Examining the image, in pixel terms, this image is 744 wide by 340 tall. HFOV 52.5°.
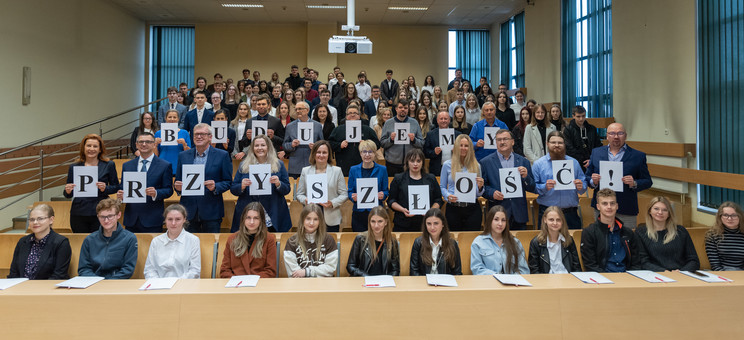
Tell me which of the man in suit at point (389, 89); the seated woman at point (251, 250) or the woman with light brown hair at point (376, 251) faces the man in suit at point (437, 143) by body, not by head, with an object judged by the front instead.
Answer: the man in suit at point (389, 89)

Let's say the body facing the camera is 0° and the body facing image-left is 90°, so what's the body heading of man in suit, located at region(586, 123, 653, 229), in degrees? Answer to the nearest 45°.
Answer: approximately 0°

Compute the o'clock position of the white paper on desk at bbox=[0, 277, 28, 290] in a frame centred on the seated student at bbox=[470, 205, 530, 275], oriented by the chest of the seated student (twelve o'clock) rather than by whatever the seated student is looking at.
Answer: The white paper on desk is roughly at 2 o'clock from the seated student.

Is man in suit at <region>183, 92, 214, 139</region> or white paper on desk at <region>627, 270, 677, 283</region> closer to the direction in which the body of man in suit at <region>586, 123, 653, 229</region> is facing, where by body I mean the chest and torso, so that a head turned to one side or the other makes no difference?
the white paper on desk

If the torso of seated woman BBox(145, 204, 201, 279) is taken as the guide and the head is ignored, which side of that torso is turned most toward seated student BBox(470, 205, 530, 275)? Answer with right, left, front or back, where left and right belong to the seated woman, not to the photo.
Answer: left

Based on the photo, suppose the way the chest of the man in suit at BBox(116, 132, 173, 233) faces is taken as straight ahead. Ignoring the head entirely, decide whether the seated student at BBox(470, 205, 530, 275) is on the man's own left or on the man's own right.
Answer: on the man's own left

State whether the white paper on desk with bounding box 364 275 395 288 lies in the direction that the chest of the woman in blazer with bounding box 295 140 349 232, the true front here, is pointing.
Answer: yes
